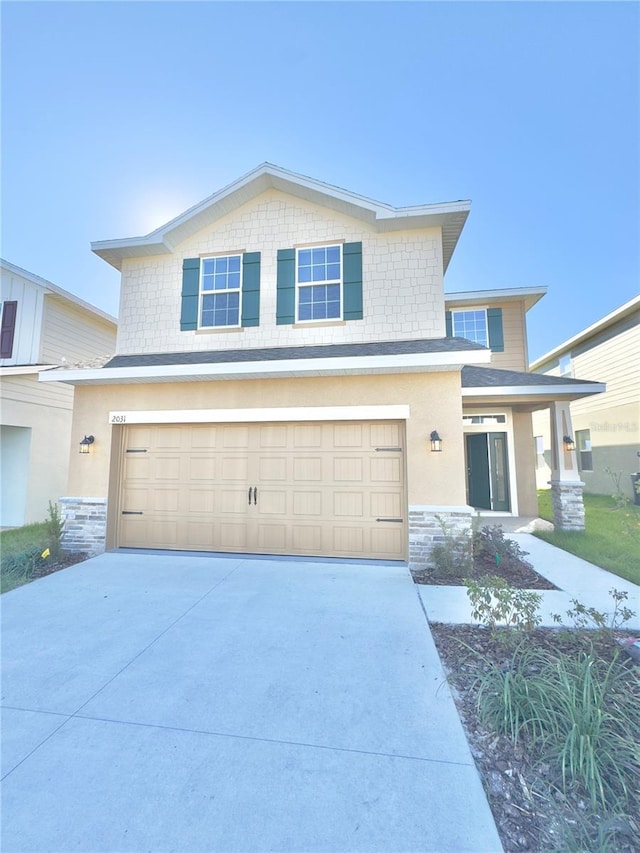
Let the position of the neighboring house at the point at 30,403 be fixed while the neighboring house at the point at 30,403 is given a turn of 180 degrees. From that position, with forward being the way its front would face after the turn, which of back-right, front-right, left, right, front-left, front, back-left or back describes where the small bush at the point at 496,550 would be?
back-right

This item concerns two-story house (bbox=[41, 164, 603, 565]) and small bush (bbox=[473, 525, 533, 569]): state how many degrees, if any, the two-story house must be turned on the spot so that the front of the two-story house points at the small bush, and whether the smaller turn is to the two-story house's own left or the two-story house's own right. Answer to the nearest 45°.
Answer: approximately 90° to the two-story house's own left

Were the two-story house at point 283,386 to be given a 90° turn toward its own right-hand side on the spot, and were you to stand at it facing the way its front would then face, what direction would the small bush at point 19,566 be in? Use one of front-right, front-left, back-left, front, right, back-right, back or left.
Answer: front

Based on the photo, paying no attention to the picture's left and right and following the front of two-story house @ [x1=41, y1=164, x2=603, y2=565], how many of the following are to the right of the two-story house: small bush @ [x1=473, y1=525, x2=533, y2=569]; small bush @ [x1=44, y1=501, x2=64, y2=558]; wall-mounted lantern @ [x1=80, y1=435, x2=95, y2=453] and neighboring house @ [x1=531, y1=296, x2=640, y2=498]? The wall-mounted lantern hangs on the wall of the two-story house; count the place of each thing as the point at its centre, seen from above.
2

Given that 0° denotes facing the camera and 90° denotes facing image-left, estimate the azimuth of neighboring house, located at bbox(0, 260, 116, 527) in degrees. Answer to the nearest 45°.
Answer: approximately 0°

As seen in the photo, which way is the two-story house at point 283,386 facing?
toward the camera

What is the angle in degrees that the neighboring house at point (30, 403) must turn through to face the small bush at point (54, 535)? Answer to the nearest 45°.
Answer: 0° — it already faces it

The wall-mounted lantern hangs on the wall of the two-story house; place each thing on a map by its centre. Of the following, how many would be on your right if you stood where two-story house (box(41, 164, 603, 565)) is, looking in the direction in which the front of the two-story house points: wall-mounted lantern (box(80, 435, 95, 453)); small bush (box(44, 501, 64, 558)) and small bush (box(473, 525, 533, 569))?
2

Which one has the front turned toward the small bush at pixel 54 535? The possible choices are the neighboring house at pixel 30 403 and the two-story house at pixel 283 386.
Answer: the neighboring house

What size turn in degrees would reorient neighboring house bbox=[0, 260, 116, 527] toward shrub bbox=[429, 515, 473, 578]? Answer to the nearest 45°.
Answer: approximately 45° to its left

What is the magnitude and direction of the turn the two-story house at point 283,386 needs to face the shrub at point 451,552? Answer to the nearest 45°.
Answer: approximately 90° to its left

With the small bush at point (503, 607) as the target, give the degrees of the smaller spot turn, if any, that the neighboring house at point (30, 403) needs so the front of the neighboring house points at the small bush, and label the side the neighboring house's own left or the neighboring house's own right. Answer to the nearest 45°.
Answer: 0° — it already faces it

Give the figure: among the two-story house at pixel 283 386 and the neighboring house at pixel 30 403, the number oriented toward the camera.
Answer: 2

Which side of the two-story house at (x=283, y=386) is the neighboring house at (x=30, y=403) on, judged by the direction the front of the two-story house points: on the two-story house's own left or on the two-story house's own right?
on the two-story house's own right

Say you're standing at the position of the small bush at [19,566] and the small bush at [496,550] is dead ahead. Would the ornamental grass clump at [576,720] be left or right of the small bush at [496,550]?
right

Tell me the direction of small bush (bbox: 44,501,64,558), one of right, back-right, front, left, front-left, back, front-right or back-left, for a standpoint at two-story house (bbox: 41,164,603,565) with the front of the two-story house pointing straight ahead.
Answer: right

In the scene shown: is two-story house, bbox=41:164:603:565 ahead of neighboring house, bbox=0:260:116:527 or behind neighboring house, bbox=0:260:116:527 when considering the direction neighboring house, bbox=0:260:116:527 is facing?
ahead
